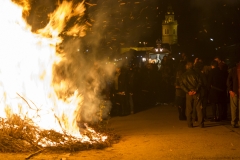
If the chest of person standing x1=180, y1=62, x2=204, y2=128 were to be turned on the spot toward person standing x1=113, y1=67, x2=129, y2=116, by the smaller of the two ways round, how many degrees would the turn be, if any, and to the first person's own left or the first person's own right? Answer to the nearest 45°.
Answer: approximately 45° to the first person's own left

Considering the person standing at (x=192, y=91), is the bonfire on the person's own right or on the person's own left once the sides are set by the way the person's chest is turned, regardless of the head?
on the person's own left
